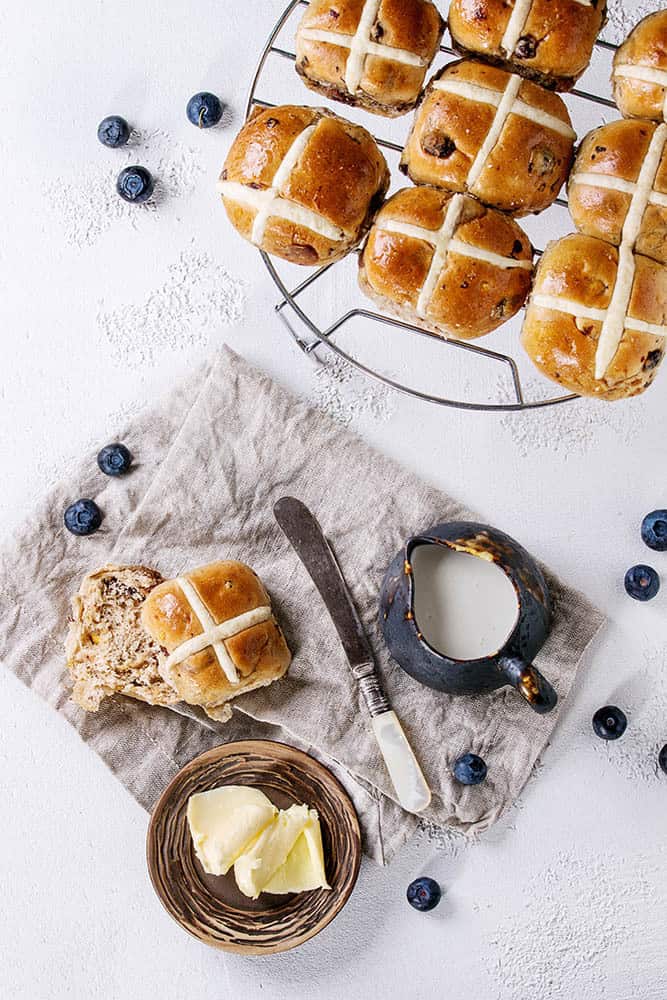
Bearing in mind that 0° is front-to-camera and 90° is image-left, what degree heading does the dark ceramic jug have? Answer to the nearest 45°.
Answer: approximately 135°

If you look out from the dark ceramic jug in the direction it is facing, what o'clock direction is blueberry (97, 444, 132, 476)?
The blueberry is roughly at 11 o'clock from the dark ceramic jug.

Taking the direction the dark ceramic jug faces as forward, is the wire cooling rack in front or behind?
in front

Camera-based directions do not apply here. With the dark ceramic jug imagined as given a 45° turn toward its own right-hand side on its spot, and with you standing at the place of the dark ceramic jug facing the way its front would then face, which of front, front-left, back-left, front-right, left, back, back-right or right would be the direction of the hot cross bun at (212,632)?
left
